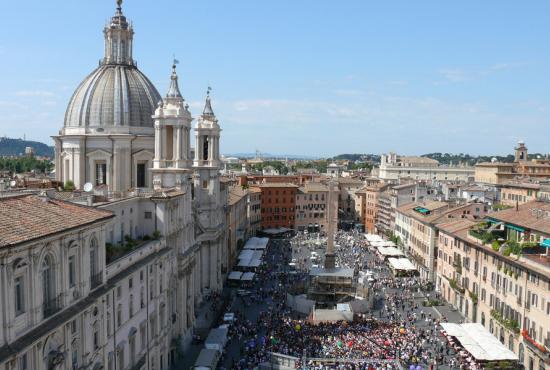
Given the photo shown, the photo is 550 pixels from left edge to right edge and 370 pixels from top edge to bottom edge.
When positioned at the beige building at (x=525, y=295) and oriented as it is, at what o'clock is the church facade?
The church facade is roughly at 12 o'clock from the beige building.

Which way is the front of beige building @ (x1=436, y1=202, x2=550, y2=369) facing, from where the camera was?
facing the viewer and to the left of the viewer

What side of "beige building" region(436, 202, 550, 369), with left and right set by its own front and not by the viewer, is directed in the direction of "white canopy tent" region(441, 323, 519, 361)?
front
